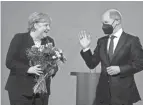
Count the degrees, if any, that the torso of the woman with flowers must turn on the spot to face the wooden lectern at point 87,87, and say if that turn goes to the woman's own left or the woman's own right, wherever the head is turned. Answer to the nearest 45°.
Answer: approximately 45° to the woman's own left

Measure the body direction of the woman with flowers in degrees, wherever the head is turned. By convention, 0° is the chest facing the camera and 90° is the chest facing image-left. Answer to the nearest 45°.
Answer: approximately 315°

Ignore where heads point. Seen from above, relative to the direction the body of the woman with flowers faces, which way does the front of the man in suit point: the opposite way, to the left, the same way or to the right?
to the right

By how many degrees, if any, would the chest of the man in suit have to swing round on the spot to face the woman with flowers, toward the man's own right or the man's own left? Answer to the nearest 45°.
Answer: approximately 45° to the man's own right

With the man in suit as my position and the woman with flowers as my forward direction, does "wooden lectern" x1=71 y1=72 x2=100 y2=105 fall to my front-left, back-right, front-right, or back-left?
front-right

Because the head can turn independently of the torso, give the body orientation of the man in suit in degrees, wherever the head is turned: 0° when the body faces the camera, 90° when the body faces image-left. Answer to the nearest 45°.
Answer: approximately 45°

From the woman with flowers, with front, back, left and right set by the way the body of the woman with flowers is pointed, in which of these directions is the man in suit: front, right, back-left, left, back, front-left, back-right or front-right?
front-left

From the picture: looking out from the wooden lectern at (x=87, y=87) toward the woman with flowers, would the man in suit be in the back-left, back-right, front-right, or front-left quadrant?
back-left

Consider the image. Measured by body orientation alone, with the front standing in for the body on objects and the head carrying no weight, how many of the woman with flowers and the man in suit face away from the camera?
0
